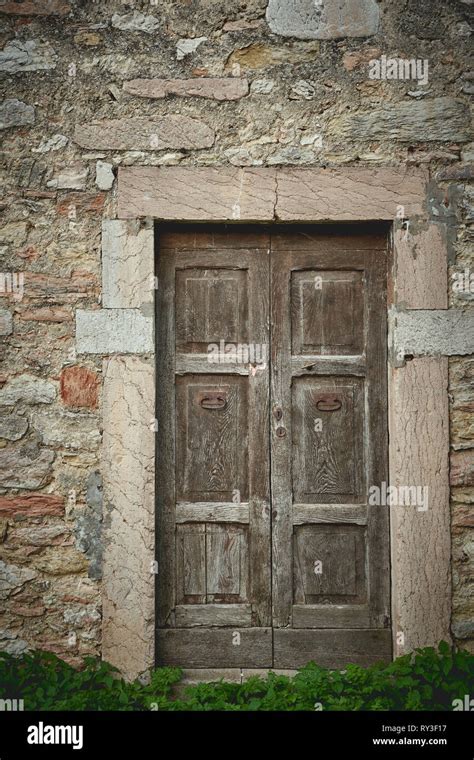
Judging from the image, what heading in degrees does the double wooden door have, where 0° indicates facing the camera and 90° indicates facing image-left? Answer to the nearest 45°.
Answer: approximately 0°
